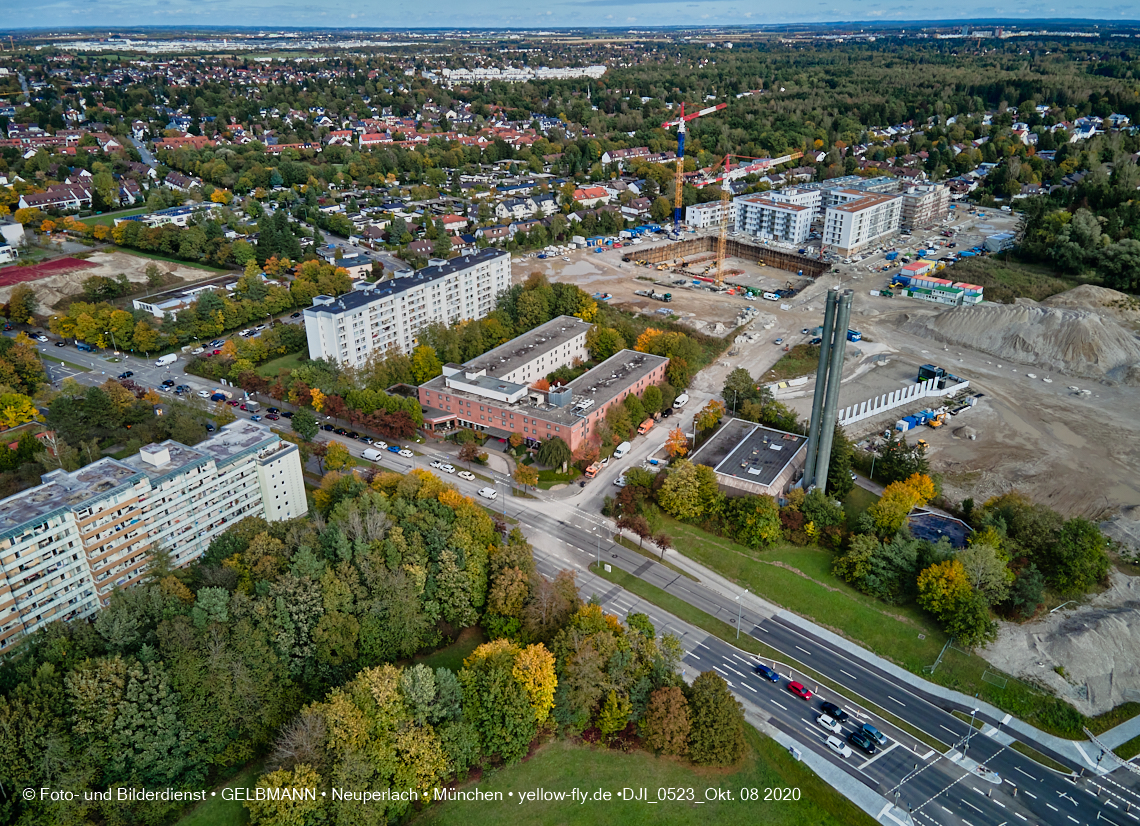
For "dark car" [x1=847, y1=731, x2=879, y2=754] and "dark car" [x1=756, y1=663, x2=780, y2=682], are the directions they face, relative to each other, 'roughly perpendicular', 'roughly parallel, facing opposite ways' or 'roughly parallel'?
roughly parallel

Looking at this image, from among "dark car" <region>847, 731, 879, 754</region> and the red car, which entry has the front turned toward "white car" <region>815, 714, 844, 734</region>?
the red car

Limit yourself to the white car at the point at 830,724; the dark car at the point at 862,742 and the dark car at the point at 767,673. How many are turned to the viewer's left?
0

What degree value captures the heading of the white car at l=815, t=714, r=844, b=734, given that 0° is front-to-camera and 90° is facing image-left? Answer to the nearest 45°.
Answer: approximately 315°

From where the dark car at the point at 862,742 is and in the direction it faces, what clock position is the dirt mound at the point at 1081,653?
The dirt mound is roughly at 9 o'clock from the dark car.

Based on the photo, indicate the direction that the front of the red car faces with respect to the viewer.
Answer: facing the viewer and to the right of the viewer

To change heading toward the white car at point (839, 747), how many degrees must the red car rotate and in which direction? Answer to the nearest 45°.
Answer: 0° — it already faces it

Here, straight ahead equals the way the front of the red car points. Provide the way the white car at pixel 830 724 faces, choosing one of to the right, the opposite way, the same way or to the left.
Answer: the same way

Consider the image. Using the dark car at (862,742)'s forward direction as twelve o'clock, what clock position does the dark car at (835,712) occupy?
the dark car at (835,712) is roughly at 6 o'clock from the dark car at (862,742).

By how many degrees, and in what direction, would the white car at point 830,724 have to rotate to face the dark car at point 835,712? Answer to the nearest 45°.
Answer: approximately 135° to its left

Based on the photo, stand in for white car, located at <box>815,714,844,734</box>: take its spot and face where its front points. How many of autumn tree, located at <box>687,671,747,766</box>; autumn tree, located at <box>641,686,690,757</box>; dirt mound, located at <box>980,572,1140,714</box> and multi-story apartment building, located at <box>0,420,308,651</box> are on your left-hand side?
1

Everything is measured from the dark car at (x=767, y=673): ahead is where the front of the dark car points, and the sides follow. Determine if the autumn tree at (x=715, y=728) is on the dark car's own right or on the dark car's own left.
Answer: on the dark car's own right

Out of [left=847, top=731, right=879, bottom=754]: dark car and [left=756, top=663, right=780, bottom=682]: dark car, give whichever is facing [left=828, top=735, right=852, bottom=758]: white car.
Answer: [left=756, top=663, right=780, bottom=682]: dark car

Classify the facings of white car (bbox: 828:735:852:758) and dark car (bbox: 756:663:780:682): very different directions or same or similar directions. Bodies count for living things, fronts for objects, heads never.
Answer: same or similar directions

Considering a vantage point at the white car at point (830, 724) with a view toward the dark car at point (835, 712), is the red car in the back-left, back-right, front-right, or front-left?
front-left

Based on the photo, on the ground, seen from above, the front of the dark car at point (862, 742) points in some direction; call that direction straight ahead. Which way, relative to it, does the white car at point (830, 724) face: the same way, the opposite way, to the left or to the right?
the same way

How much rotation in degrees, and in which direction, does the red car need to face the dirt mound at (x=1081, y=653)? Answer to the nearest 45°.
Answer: approximately 90° to its left

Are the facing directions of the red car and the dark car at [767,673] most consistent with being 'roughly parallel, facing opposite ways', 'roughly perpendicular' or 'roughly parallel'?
roughly parallel

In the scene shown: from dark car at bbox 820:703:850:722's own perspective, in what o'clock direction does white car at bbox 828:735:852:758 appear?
The white car is roughly at 1 o'clock from the dark car.

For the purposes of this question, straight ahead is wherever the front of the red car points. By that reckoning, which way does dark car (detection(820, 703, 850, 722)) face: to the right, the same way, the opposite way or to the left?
the same way
